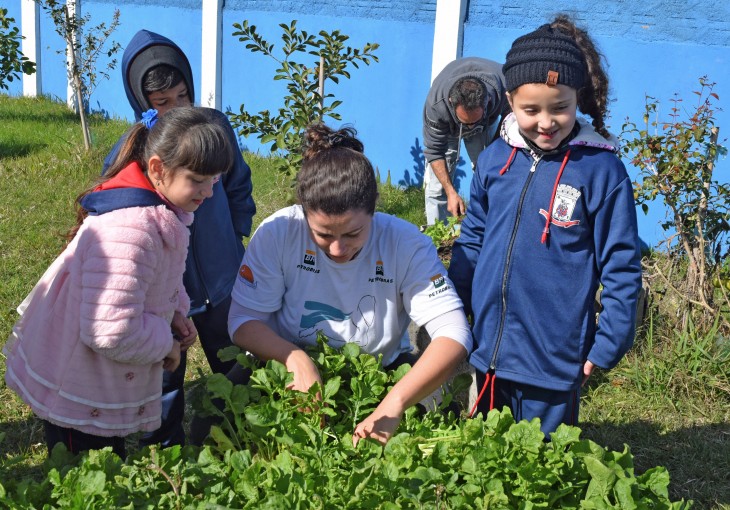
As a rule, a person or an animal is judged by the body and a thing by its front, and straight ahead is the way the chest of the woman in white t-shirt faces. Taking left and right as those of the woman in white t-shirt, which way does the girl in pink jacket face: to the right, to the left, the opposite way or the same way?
to the left

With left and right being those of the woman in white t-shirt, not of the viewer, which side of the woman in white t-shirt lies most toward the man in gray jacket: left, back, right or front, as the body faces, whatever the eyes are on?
back

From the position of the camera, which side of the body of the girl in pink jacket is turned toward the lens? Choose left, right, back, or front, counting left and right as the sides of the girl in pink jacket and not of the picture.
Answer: right

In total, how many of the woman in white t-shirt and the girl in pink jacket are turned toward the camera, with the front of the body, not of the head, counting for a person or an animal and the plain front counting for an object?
1

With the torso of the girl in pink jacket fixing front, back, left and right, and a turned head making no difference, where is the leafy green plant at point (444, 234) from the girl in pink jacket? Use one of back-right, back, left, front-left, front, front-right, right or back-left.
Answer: front-left

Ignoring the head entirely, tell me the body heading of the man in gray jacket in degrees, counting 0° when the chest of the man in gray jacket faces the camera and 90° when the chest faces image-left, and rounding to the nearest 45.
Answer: approximately 0°

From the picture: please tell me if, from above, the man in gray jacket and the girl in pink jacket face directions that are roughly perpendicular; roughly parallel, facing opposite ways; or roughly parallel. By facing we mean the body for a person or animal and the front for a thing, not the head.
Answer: roughly perpendicular

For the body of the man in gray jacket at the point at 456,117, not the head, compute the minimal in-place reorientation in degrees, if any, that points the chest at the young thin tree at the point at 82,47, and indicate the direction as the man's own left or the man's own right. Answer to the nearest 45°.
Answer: approximately 135° to the man's own right

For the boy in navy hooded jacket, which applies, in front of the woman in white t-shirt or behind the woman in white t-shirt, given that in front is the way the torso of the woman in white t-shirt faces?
behind

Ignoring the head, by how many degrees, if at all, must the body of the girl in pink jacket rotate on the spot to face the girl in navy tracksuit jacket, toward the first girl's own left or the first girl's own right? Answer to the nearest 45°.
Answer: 0° — they already face them

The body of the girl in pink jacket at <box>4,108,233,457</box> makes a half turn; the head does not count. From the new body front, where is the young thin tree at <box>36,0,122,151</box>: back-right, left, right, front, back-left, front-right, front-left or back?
right
